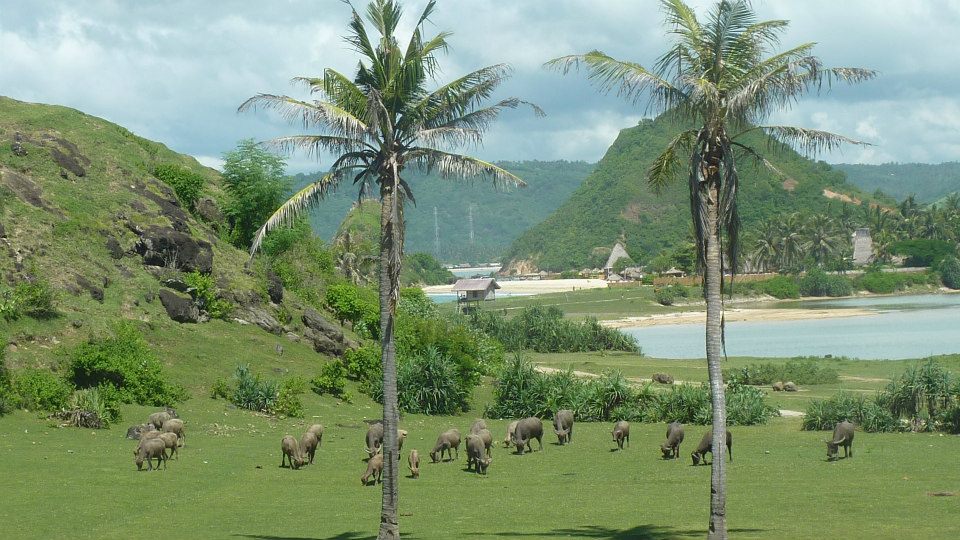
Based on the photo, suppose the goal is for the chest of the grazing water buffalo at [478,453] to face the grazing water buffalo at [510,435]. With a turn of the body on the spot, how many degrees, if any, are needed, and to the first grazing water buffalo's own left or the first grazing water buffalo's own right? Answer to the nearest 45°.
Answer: approximately 135° to the first grazing water buffalo's own left

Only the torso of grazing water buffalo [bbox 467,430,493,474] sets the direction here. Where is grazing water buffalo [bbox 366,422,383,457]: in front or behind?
behind

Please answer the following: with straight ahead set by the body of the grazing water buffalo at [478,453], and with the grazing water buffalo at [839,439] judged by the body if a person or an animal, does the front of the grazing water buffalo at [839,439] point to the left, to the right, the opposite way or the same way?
to the right

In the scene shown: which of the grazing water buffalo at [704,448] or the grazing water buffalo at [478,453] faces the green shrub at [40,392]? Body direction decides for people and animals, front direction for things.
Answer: the grazing water buffalo at [704,448]

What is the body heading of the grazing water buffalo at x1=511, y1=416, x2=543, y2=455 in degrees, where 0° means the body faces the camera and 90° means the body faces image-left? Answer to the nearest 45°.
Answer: approximately 45°

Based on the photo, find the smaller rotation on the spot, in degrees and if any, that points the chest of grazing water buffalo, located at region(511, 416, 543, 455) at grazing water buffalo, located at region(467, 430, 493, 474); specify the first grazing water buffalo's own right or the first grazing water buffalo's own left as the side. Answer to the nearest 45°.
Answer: approximately 45° to the first grazing water buffalo's own left

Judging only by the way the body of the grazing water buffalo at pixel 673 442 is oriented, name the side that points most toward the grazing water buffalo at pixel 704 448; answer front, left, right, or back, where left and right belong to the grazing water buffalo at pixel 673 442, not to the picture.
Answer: left

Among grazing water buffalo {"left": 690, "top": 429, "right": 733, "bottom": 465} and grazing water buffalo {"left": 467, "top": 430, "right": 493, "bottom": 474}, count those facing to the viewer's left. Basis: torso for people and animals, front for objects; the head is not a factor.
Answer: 1

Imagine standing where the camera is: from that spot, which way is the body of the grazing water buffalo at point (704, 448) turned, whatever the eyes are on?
to the viewer's left
